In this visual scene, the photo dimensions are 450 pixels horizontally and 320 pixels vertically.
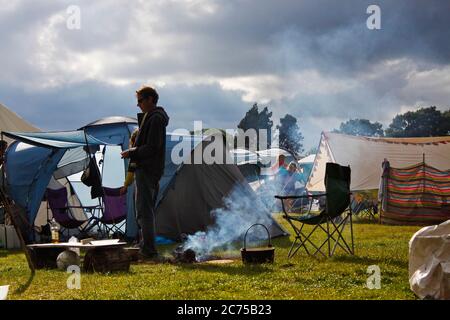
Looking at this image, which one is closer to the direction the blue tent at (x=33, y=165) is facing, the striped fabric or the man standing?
the man standing

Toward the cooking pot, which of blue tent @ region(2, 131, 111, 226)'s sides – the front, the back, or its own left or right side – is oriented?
front

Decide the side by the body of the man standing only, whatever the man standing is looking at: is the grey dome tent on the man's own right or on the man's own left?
on the man's own right

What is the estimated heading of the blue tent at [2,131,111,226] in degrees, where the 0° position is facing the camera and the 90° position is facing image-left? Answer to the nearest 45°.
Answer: approximately 315°

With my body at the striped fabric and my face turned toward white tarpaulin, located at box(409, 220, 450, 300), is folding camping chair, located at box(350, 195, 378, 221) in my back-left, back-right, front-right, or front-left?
back-right

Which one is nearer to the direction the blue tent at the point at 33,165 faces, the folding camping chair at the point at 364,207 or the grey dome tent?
the grey dome tent

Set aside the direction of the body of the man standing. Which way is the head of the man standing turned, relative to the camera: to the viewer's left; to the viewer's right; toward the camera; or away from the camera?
to the viewer's left

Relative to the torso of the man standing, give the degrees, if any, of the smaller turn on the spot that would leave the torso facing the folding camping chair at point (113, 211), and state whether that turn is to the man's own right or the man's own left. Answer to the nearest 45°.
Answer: approximately 90° to the man's own right

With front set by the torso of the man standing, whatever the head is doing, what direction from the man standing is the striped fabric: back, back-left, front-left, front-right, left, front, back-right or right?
back-right

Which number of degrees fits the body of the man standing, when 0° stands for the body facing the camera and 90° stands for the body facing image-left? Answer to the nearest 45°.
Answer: approximately 90°

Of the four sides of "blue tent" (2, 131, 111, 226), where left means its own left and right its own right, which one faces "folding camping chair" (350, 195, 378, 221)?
left
